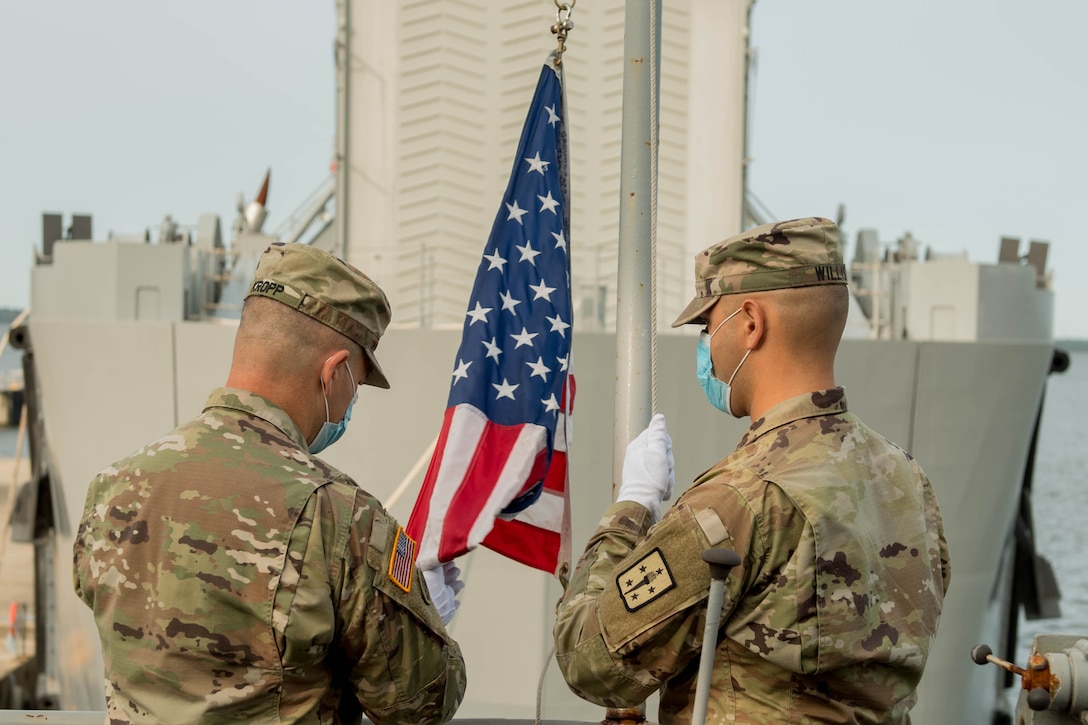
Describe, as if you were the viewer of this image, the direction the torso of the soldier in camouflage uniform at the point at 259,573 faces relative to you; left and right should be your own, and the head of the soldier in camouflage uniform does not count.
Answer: facing away from the viewer and to the right of the viewer

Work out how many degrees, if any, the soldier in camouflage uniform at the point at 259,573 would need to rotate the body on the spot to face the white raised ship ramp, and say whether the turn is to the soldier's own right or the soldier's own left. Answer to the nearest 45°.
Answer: approximately 45° to the soldier's own left

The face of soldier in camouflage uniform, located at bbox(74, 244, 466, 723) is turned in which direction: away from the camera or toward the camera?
away from the camera

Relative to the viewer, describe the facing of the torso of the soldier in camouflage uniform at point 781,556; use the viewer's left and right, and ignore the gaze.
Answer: facing away from the viewer and to the left of the viewer

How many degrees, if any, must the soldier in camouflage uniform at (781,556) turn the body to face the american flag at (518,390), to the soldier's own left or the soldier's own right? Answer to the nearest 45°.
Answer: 0° — they already face it

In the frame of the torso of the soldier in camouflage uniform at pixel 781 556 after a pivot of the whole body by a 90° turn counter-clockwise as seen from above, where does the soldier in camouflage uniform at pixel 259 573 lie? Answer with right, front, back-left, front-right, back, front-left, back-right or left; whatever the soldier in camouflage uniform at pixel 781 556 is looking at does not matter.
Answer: front-right

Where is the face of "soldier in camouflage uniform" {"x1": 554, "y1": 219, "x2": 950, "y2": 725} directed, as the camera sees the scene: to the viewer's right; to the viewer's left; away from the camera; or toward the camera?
to the viewer's left
